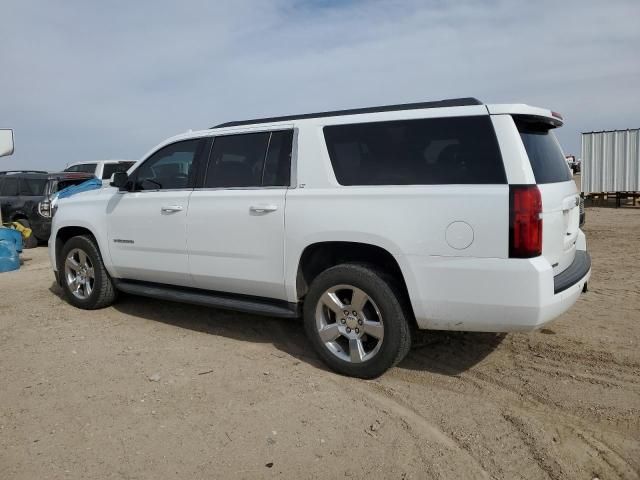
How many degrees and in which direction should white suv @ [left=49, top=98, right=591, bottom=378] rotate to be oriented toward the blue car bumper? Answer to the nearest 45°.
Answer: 0° — it already faces it

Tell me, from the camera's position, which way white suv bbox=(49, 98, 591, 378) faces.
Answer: facing away from the viewer and to the left of the viewer

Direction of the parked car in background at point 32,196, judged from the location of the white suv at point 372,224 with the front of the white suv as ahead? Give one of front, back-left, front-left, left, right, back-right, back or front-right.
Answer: front

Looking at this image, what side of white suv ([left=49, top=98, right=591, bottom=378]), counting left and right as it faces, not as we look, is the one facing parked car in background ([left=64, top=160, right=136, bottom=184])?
front
